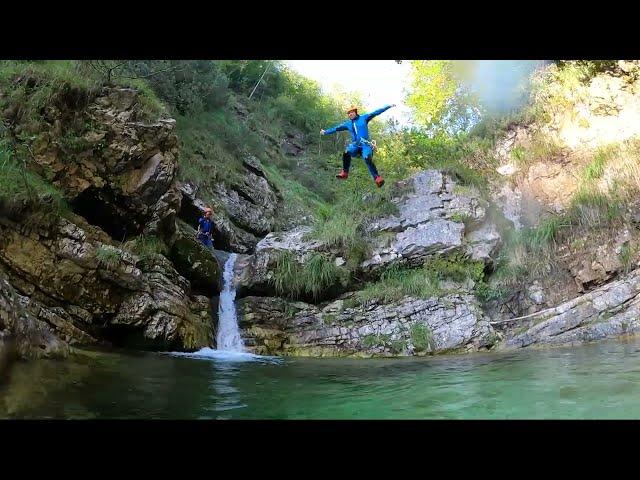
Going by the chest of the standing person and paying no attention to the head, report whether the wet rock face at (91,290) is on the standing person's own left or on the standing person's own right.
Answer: on the standing person's own right

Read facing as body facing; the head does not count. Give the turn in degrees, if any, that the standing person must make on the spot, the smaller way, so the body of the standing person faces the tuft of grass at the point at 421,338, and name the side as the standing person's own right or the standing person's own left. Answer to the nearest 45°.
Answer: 0° — they already face it

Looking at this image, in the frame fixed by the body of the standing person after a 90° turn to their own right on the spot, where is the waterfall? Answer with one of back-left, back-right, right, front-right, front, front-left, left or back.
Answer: front-left

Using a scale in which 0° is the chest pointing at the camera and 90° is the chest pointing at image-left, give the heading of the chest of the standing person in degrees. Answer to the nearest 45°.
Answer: approximately 315°

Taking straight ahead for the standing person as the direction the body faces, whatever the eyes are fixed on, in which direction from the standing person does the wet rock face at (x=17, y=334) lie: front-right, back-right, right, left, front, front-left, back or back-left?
front-right
